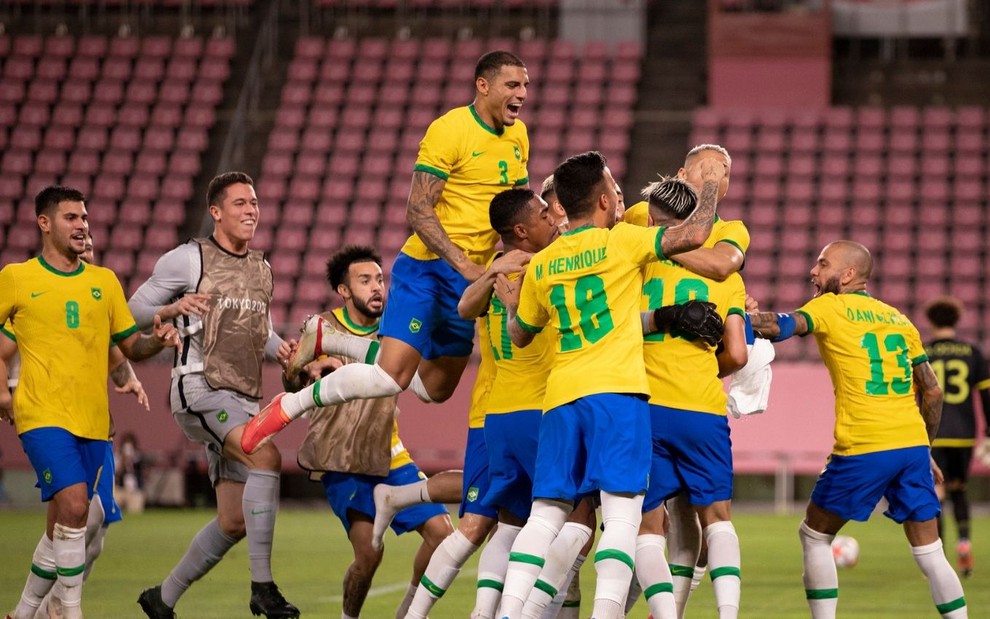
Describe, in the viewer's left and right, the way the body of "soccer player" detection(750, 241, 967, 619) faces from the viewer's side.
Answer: facing away from the viewer and to the left of the viewer

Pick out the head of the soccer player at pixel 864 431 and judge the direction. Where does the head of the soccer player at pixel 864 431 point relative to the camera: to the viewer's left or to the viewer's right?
to the viewer's left

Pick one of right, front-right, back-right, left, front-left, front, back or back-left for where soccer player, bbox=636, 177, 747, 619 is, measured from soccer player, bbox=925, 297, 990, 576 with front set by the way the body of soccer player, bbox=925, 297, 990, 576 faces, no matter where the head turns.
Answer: back

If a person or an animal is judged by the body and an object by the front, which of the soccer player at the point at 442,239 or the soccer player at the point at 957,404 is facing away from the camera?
the soccer player at the point at 957,404

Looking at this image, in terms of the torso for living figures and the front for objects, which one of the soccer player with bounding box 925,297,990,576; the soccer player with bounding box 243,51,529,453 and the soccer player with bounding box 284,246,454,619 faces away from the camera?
the soccer player with bounding box 925,297,990,576

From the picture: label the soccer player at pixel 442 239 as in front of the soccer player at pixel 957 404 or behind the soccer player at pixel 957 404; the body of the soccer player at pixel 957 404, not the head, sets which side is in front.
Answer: behind

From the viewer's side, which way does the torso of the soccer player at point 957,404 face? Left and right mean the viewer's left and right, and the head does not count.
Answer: facing away from the viewer

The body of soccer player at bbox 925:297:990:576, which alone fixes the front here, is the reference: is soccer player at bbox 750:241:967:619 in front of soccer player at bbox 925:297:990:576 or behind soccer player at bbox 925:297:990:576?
behind

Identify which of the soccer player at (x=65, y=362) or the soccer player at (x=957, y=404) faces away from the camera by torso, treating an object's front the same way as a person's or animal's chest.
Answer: the soccer player at (x=957, y=404)
